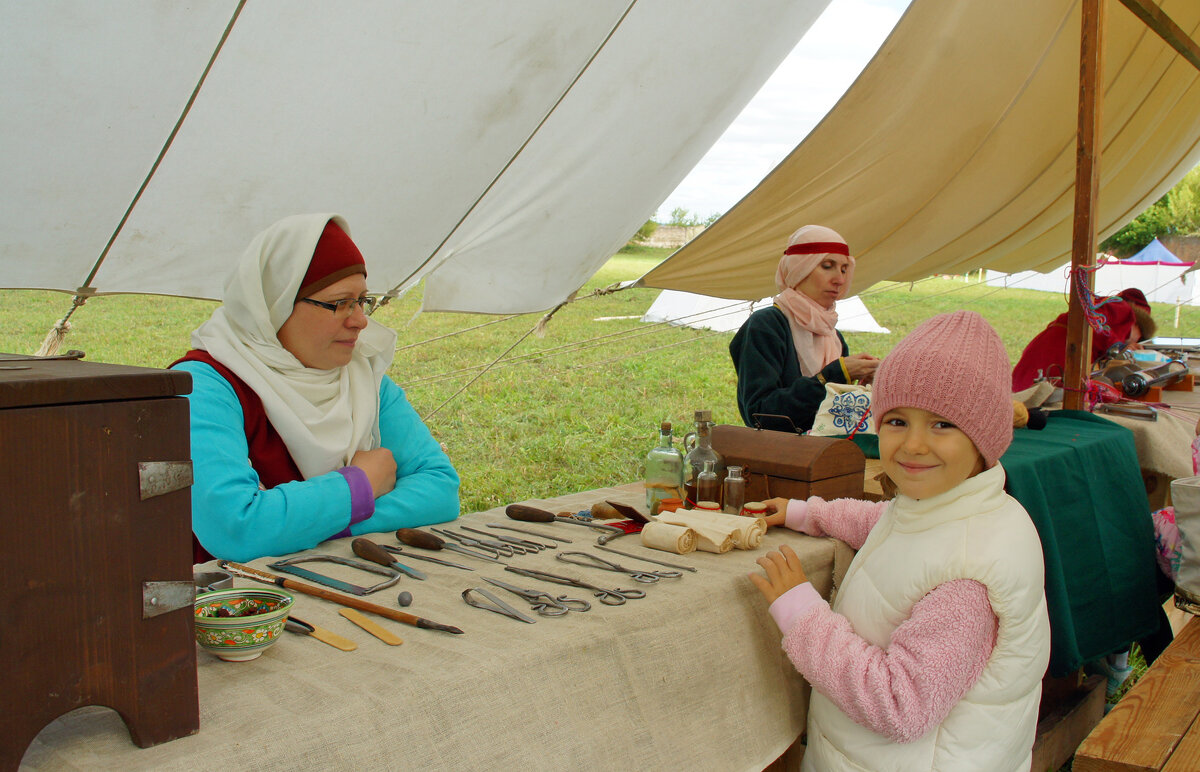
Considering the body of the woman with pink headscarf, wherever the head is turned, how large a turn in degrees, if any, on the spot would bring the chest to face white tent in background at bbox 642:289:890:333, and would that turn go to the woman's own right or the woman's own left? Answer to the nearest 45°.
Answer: approximately 135° to the woman's own left

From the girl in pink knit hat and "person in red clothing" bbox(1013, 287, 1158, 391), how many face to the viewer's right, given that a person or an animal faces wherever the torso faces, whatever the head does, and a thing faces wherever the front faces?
1

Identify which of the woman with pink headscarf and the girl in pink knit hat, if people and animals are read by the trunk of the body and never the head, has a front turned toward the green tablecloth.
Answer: the woman with pink headscarf

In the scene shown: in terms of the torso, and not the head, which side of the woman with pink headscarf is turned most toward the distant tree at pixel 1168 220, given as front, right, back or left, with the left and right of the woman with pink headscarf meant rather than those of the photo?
left

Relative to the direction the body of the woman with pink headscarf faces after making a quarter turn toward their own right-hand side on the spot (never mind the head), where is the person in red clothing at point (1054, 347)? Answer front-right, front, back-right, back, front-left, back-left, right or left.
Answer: back

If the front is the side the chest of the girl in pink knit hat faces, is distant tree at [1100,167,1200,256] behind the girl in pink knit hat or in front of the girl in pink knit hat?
behind

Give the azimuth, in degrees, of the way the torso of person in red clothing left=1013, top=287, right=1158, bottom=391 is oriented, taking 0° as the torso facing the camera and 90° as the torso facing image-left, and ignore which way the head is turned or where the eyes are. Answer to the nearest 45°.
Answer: approximately 270°

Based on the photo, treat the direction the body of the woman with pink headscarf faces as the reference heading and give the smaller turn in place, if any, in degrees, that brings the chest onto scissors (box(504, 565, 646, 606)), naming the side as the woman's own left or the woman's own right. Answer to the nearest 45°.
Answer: approximately 45° to the woman's own right

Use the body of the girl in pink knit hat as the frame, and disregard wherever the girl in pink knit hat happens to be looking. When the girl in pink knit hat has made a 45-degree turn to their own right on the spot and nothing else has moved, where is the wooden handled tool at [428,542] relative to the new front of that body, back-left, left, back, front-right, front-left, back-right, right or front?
front

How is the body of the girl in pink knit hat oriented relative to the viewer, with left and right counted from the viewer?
facing the viewer and to the left of the viewer

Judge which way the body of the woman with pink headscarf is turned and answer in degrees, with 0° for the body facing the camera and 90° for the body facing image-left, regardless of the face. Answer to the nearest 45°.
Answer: approximately 315°
